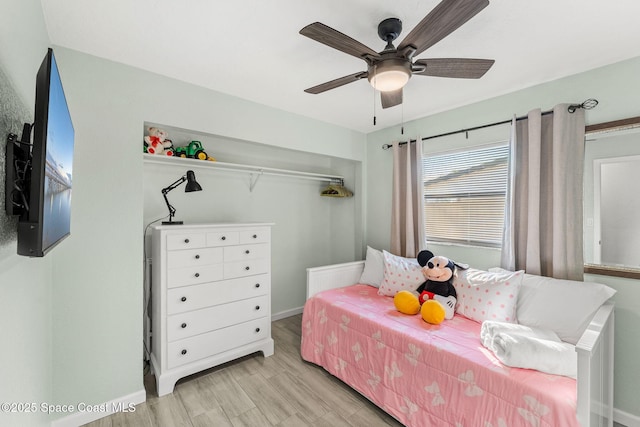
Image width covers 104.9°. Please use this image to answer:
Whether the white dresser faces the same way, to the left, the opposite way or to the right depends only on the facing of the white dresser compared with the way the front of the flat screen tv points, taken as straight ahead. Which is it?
to the right

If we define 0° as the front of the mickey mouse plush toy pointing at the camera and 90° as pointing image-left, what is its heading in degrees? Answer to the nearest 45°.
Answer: approximately 45°

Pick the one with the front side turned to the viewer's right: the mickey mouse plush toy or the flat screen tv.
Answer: the flat screen tv

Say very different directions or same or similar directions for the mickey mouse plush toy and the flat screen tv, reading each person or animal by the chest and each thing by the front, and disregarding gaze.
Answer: very different directions

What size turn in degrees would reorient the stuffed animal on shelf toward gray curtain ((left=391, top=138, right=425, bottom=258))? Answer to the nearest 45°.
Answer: approximately 45° to its left

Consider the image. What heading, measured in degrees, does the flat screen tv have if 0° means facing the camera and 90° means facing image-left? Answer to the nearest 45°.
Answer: approximately 270°

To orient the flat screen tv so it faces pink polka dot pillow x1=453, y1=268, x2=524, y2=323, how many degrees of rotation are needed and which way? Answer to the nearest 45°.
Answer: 0° — it already faces it

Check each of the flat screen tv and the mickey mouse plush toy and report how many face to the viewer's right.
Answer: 1
